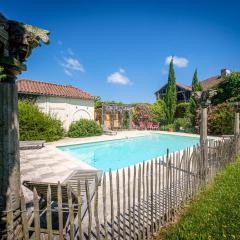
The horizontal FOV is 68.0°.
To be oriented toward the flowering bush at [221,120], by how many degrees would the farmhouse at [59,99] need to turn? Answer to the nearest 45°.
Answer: approximately 45° to its left

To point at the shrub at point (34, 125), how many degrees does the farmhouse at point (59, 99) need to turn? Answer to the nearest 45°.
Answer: approximately 90° to its right

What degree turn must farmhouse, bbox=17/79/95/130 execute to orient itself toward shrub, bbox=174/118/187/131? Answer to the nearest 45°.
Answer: approximately 45° to its left

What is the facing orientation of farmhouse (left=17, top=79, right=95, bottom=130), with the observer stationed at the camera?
facing the viewer and to the right of the viewer

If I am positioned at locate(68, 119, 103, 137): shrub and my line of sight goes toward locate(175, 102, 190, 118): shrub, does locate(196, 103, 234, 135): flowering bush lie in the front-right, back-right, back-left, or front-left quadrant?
front-right

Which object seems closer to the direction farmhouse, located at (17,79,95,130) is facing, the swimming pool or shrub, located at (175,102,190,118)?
the swimming pool

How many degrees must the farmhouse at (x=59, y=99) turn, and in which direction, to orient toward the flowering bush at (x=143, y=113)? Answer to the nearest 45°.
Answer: approximately 90° to its left

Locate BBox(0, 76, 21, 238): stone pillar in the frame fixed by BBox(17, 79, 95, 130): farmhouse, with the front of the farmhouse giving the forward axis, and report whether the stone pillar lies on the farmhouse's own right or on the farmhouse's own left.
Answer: on the farmhouse's own right

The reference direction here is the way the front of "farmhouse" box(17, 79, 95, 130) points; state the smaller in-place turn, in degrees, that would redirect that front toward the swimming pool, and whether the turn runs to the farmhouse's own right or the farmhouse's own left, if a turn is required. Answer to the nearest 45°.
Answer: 0° — it already faces it

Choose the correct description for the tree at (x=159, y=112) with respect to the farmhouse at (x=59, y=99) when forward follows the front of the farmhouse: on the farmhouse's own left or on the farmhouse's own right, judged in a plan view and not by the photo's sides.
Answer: on the farmhouse's own left

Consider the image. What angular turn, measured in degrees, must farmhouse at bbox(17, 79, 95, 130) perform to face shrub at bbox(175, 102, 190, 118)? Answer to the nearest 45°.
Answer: approximately 45° to its left

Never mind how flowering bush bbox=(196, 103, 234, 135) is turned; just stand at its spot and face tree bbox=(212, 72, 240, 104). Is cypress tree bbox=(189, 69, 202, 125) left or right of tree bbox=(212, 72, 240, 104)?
left

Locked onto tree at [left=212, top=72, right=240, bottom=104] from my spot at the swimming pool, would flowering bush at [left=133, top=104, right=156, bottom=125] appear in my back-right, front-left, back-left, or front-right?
front-left
